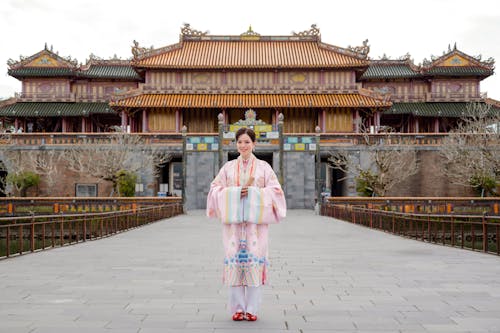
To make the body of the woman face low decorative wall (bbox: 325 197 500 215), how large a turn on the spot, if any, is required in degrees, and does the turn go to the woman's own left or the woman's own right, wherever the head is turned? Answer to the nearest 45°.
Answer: approximately 135° to the woman's own left

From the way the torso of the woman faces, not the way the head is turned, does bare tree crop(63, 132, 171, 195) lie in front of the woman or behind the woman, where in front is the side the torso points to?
behind

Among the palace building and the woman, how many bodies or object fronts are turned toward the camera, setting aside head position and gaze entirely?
2

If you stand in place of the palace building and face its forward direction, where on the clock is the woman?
The woman is roughly at 12 o'clock from the palace building.

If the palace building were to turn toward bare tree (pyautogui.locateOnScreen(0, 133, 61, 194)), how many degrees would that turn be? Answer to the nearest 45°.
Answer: approximately 90° to its right

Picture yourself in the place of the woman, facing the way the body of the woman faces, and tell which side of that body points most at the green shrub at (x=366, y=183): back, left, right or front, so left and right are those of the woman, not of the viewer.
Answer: back

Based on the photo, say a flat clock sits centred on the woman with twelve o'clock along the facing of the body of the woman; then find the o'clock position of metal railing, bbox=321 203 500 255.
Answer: The metal railing is roughly at 7 o'clock from the woman.

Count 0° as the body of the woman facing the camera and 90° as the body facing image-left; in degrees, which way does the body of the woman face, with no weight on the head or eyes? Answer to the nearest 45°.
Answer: approximately 0°

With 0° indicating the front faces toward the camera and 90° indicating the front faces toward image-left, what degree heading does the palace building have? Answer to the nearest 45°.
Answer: approximately 0°
